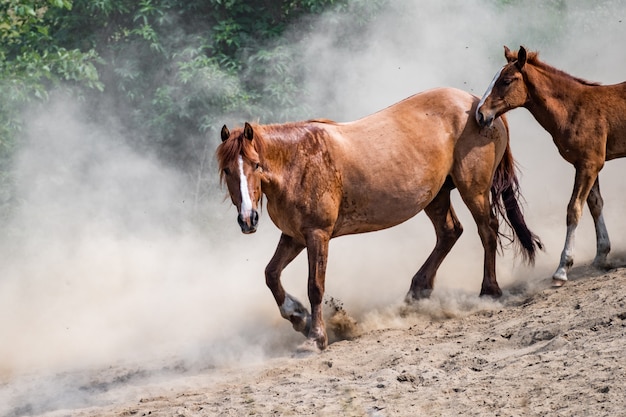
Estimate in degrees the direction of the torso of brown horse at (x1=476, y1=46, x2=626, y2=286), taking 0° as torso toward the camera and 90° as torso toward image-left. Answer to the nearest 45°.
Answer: approximately 90°

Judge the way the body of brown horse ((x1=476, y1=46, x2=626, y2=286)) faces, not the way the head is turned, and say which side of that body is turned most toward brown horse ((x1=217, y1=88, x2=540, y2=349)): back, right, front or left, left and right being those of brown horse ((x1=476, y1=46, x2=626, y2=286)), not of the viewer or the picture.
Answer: front
